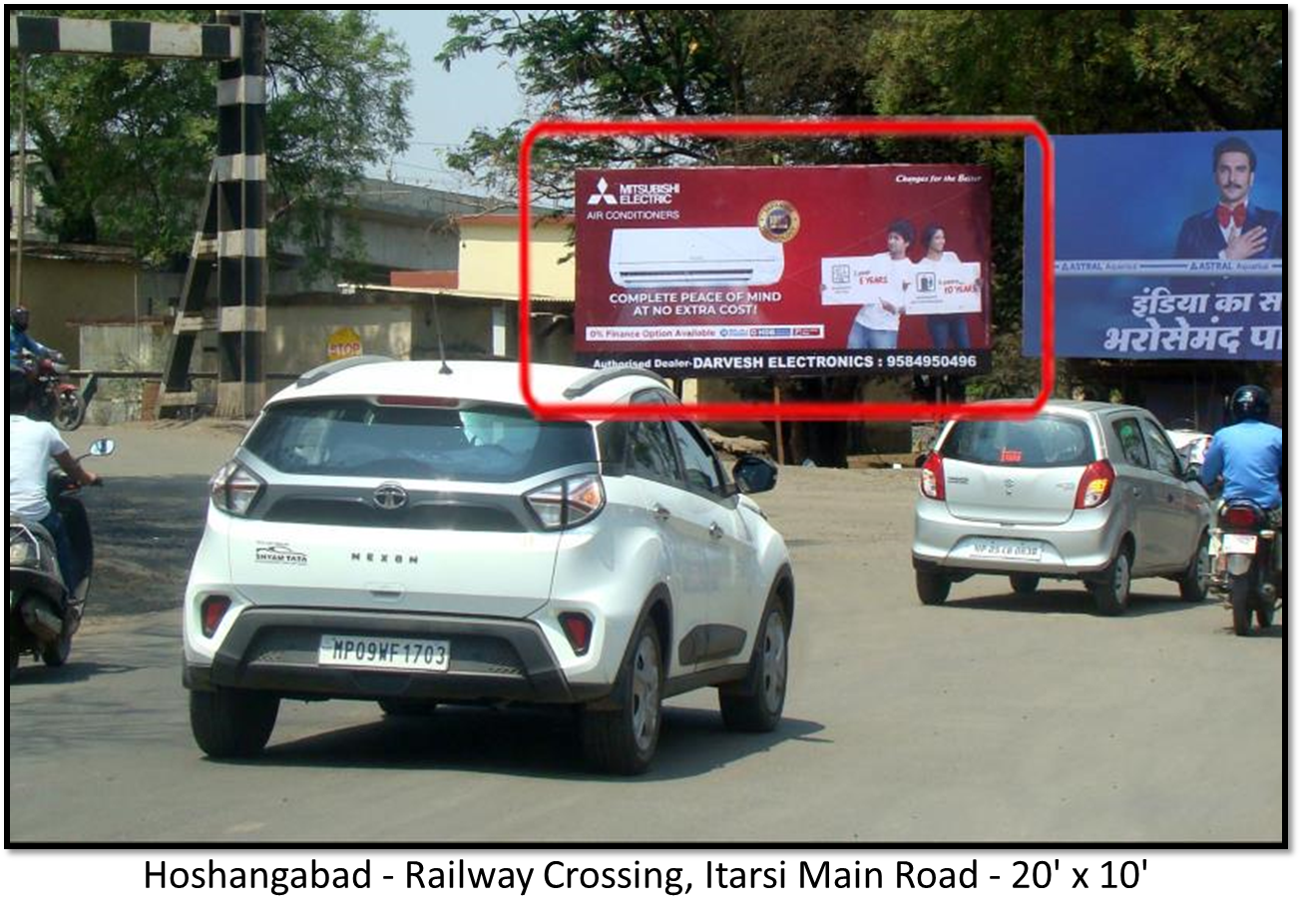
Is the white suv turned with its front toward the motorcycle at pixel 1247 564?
no

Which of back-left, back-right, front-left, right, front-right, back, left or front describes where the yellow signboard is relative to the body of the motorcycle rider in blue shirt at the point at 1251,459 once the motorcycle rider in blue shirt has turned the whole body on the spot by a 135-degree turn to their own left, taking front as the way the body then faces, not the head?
right

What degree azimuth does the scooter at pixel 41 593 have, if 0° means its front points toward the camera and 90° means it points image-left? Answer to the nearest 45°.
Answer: approximately 225°

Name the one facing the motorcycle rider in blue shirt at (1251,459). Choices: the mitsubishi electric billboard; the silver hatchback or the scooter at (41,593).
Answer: the mitsubishi electric billboard

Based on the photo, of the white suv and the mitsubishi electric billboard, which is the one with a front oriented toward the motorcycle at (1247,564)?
the mitsubishi electric billboard

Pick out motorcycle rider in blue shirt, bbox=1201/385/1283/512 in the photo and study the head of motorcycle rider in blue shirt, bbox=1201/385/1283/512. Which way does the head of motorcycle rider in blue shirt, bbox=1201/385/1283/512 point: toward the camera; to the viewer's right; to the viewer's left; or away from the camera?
away from the camera

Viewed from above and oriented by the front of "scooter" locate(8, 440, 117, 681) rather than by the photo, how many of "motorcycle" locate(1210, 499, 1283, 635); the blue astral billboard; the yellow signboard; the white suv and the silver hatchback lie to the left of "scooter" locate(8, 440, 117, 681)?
0

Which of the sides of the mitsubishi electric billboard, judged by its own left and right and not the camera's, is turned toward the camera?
front

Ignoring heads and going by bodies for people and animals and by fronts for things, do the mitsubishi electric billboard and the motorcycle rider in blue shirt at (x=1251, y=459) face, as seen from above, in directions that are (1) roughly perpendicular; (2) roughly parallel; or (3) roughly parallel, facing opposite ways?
roughly parallel, facing opposite ways

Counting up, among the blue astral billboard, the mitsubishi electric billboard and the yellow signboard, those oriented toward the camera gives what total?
3

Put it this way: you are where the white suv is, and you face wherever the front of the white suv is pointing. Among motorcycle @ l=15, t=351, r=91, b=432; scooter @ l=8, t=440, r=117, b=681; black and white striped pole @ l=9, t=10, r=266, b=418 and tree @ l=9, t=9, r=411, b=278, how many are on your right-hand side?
0

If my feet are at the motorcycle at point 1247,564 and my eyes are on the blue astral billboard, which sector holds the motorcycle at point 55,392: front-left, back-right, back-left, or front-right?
front-left

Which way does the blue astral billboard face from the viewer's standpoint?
toward the camera

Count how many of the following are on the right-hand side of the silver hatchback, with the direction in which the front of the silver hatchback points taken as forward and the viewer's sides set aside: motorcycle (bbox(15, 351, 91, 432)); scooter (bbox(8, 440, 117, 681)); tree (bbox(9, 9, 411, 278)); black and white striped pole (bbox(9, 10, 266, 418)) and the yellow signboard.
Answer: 0

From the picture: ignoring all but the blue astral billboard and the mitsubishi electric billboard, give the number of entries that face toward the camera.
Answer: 2

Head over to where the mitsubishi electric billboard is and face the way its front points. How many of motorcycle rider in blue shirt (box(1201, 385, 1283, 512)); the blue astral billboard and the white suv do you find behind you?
0

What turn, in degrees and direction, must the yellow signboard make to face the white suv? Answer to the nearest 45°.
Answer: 0° — it already faces it

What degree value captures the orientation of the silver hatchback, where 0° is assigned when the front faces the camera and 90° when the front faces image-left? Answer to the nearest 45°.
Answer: approximately 225°

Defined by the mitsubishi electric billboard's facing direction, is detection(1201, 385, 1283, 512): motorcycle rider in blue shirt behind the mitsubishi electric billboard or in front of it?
in front
